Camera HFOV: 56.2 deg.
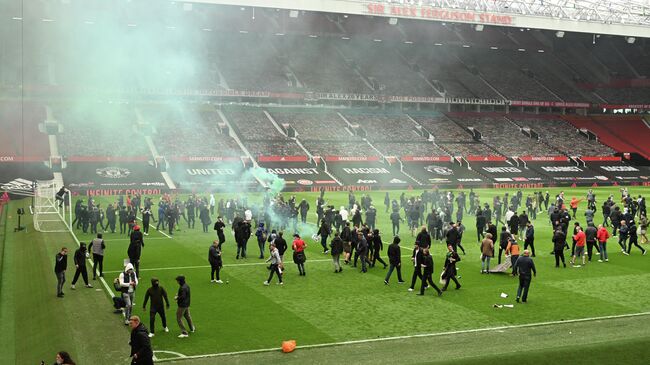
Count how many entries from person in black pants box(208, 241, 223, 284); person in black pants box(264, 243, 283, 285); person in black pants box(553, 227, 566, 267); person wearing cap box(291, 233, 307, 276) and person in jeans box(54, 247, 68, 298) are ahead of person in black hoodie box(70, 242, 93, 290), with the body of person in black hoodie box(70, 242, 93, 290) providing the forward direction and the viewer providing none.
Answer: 4

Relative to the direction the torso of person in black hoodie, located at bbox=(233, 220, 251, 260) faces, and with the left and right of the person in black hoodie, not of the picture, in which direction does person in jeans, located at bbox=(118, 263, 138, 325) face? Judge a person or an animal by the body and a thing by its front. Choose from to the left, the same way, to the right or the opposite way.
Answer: the opposite way

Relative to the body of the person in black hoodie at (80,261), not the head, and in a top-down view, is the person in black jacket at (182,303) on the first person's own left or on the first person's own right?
on the first person's own right

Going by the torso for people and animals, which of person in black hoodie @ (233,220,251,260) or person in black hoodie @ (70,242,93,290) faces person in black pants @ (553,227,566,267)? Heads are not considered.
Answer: person in black hoodie @ (70,242,93,290)

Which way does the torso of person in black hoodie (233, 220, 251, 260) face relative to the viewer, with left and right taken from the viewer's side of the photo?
facing away from the viewer

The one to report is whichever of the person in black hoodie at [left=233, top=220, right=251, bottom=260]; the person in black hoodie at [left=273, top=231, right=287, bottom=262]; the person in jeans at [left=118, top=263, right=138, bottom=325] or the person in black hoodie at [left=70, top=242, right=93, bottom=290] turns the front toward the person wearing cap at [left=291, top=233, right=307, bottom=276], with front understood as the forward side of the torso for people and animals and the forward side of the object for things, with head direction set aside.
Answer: the person in black hoodie at [left=70, top=242, right=93, bottom=290]

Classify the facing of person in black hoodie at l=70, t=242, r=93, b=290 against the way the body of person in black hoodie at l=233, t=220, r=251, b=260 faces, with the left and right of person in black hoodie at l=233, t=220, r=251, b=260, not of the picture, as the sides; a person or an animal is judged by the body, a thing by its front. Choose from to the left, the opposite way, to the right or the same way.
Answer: to the right

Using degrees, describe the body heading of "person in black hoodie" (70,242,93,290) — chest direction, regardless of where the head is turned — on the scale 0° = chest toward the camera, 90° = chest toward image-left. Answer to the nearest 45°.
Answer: approximately 270°

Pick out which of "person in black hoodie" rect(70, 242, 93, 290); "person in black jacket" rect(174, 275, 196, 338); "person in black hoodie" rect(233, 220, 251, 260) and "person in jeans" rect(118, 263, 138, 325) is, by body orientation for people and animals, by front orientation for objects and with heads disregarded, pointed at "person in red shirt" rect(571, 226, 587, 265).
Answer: "person in black hoodie" rect(70, 242, 93, 290)

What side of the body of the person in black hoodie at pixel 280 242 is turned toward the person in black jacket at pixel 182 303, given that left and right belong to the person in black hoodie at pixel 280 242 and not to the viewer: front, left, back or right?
back
